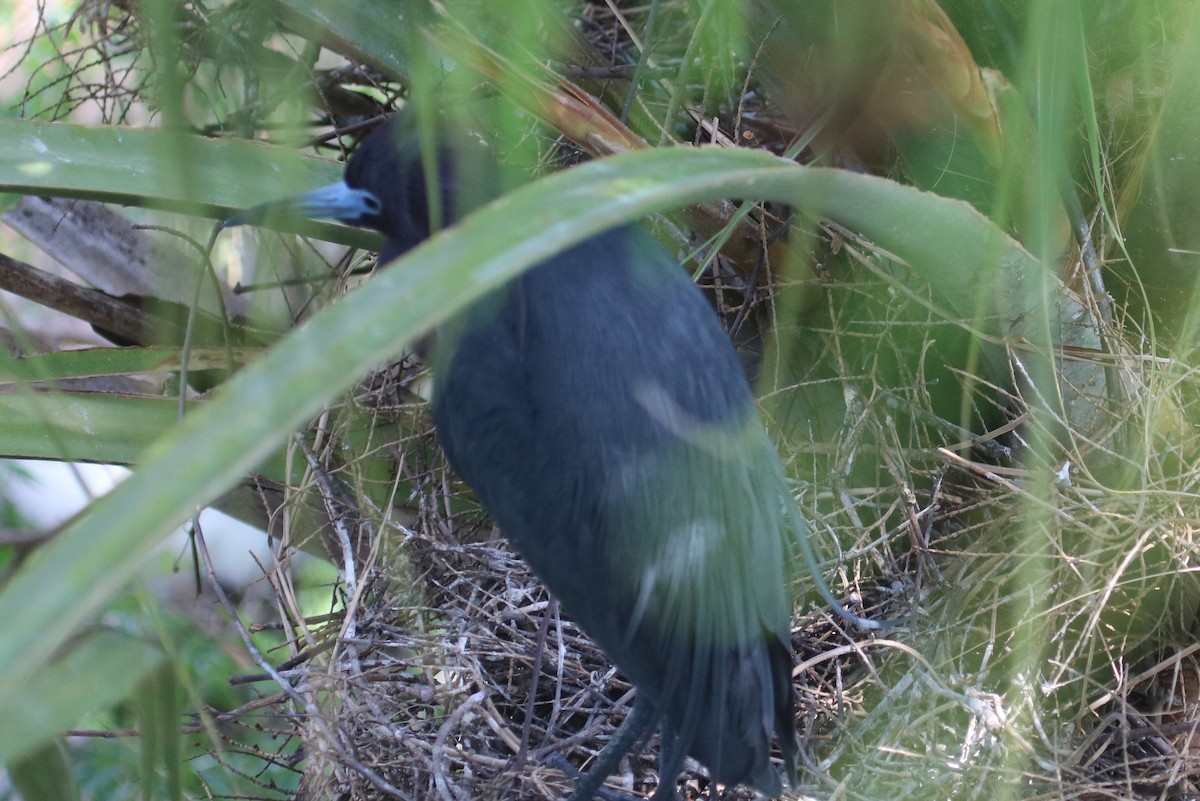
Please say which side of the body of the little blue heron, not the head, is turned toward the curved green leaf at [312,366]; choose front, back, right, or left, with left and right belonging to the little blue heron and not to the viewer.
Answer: left

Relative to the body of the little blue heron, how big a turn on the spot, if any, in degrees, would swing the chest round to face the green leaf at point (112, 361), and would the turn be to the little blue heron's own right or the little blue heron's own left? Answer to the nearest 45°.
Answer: approximately 45° to the little blue heron's own left

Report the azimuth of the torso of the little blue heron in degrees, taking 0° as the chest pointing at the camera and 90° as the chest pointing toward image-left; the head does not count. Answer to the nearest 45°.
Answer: approximately 90°

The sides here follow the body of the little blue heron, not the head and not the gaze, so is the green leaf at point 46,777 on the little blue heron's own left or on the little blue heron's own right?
on the little blue heron's own left
